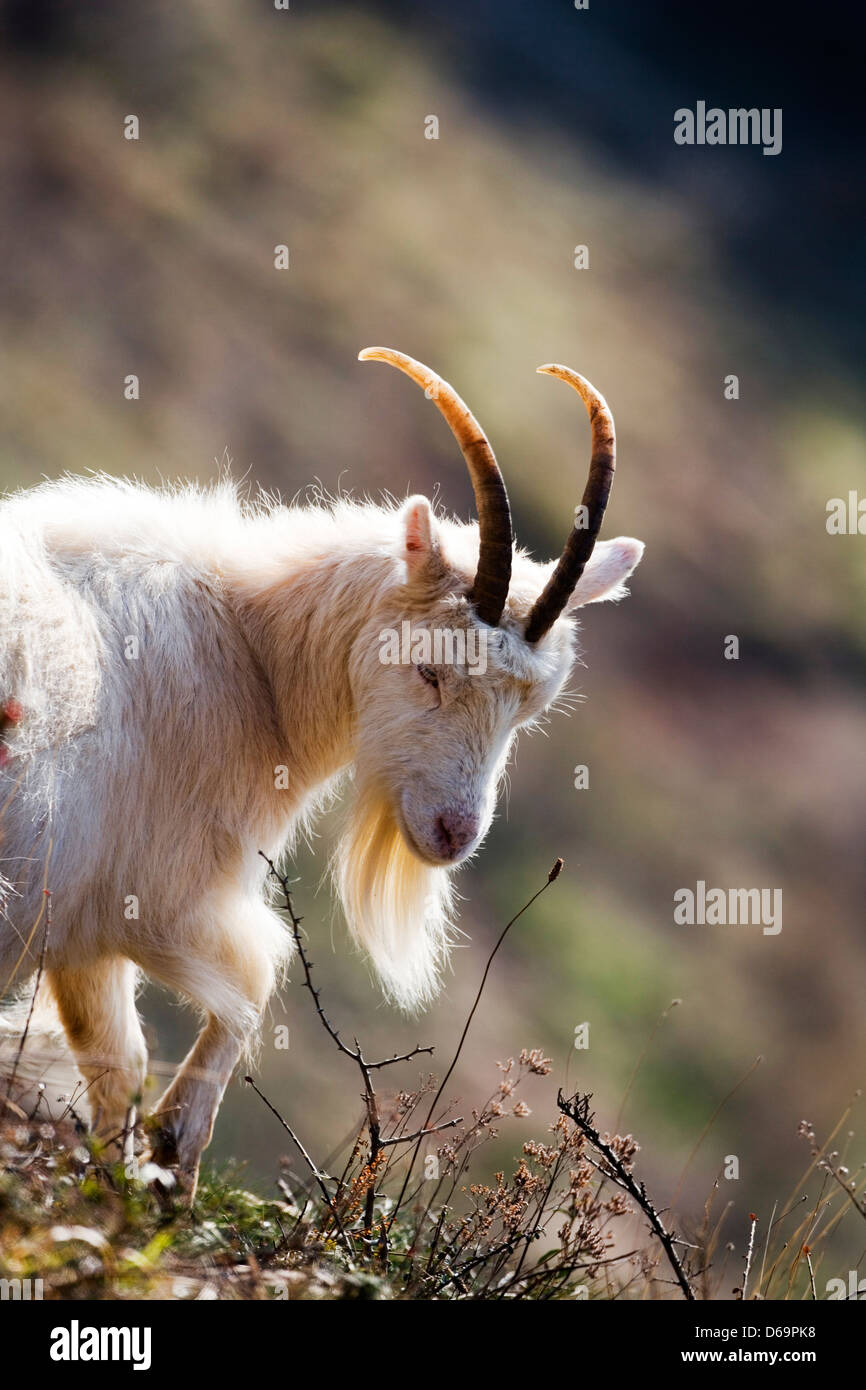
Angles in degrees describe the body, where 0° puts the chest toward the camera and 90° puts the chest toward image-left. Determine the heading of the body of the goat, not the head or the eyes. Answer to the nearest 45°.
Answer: approximately 270°

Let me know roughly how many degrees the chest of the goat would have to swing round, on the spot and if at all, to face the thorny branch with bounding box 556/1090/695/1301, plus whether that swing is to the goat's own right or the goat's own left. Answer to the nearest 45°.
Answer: approximately 45° to the goat's own right
